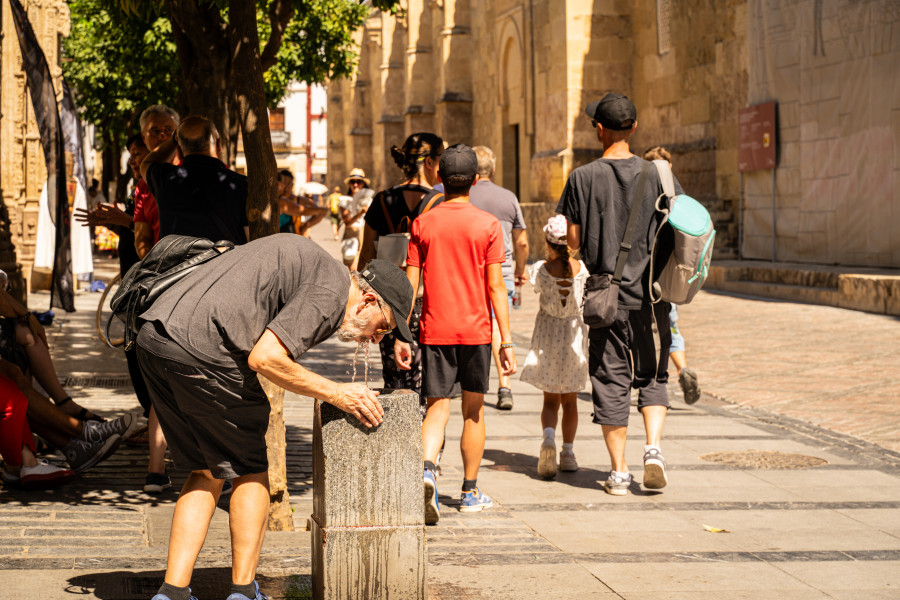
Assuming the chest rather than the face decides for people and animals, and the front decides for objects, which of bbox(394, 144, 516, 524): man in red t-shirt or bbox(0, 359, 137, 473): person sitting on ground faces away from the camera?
the man in red t-shirt

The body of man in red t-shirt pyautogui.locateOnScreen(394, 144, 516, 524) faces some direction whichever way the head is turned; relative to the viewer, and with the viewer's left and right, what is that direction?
facing away from the viewer

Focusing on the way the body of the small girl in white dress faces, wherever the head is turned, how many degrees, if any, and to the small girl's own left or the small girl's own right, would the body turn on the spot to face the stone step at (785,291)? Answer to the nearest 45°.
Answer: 0° — they already face it

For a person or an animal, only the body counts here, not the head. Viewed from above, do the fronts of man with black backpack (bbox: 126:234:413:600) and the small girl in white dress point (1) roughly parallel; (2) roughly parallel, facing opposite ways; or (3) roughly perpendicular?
roughly perpendicular

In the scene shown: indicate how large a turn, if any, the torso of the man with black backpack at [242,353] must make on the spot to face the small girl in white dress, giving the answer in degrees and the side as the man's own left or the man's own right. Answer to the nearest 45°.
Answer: approximately 45° to the man's own left

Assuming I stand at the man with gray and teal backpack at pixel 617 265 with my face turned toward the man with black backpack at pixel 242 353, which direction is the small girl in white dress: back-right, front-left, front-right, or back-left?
back-right

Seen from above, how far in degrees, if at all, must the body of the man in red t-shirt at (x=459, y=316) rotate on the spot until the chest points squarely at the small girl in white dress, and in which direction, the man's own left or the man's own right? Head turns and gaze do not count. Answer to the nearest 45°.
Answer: approximately 45° to the man's own right

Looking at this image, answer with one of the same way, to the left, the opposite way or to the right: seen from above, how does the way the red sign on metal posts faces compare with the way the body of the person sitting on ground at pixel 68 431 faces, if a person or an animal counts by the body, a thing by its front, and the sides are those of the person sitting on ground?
the opposite way

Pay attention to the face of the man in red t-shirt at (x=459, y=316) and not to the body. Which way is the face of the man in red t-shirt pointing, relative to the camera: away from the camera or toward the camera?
away from the camera

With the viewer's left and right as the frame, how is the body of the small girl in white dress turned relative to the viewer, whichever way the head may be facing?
facing away from the viewer

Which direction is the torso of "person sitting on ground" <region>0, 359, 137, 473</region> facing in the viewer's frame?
to the viewer's right

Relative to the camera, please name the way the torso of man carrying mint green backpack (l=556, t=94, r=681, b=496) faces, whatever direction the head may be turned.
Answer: away from the camera
